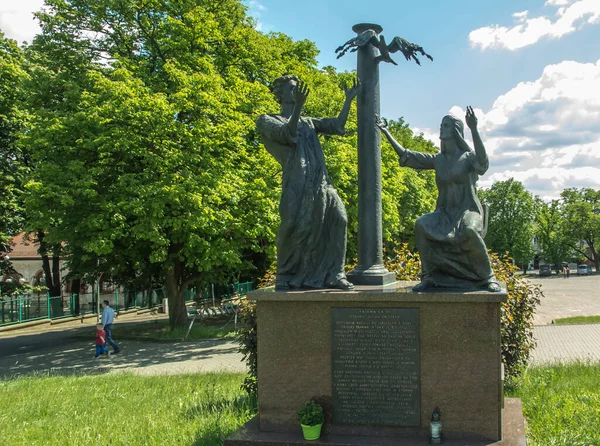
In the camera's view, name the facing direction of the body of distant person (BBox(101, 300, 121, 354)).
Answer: to the viewer's left

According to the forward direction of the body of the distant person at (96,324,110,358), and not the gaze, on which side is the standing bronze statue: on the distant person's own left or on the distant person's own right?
on the distant person's own left

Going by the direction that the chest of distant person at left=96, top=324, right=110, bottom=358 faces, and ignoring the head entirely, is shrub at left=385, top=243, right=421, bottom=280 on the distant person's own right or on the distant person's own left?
on the distant person's own left

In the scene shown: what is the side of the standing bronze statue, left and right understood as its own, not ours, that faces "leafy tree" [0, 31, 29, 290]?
back

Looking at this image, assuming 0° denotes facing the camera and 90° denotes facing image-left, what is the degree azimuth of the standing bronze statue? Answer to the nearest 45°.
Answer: approximately 315°

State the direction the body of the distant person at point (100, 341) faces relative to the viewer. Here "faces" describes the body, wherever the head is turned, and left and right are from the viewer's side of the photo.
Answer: facing to the left of the viewer
